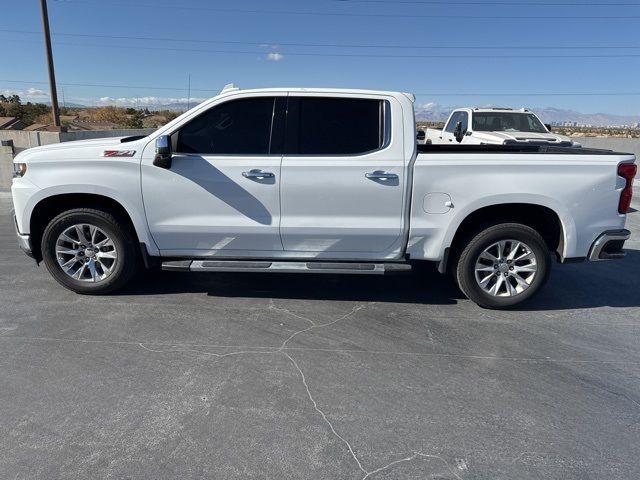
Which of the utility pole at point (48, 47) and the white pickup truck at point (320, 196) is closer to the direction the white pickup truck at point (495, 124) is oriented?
the white pickup truck

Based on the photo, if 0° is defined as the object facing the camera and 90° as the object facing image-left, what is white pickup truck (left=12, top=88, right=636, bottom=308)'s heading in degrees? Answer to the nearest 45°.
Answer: approximately 90°

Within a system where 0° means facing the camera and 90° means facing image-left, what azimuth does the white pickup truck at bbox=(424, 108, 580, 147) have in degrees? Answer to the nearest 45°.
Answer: approximately 315°

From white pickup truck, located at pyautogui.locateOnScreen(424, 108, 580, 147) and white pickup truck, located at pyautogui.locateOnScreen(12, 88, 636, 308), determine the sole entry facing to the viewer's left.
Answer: white pickup truck, located at pyautogui.locateOnScreen(12, 88, 636, 308)

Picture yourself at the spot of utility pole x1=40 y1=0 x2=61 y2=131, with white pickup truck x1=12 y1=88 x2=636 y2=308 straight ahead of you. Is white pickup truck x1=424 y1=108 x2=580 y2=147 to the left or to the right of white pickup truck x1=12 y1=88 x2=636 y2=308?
left

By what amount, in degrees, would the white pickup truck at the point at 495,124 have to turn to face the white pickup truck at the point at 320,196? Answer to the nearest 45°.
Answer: approximately 45° to its right

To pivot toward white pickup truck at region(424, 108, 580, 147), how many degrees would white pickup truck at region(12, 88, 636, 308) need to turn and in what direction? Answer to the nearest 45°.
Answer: approximately 135° to its right

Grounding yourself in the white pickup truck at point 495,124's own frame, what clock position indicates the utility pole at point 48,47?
The utility pole is roughly at 4 o'clock from the white pickup truck.

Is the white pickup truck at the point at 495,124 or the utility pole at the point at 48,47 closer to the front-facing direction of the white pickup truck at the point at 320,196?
the utility pole

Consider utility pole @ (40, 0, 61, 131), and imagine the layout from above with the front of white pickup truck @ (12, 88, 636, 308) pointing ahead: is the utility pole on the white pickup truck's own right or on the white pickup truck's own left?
on the white pickup truck's own right

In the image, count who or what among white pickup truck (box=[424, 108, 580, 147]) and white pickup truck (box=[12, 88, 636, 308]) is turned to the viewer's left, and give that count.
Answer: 1
